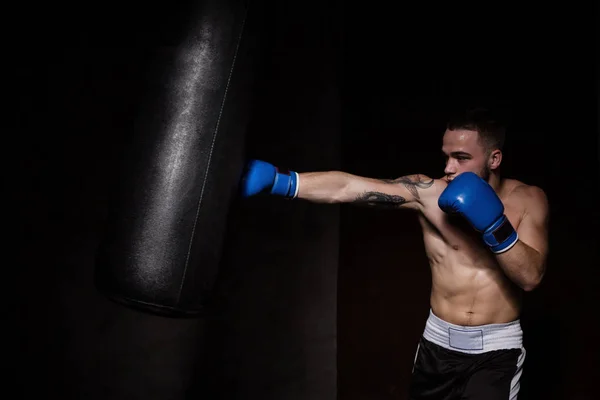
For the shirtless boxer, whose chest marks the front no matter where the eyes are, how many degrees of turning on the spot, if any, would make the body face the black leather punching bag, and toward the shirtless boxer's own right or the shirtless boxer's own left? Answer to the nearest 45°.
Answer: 0° — they already face it

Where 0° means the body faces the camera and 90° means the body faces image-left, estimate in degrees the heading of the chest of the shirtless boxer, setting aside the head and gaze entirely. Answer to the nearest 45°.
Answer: approximately 45°
